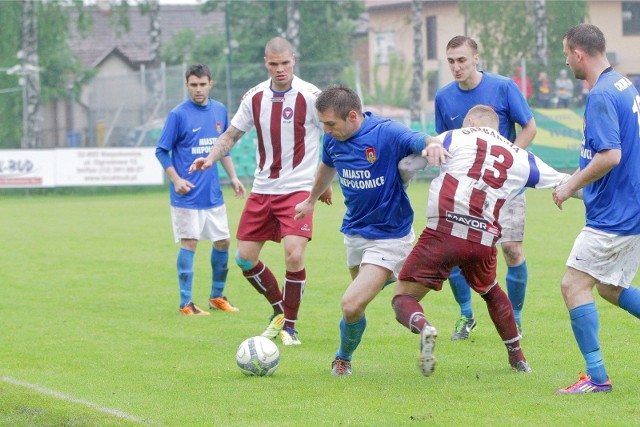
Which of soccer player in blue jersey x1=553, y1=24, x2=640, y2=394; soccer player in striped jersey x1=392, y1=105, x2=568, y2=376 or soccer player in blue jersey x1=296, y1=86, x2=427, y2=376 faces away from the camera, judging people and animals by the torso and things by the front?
the soccer player in striped jersey

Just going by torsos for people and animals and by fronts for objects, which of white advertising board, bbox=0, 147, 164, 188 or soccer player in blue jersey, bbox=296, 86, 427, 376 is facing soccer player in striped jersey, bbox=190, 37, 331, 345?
the white advertising board

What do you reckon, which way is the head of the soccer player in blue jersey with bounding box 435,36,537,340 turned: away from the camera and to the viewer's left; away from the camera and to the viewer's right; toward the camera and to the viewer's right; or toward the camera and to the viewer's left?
toward the camera and to the viewer's left

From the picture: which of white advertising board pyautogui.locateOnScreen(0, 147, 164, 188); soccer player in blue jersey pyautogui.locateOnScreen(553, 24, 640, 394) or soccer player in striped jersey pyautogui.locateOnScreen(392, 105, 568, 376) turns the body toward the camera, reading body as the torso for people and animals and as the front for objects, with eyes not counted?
the white advertising board

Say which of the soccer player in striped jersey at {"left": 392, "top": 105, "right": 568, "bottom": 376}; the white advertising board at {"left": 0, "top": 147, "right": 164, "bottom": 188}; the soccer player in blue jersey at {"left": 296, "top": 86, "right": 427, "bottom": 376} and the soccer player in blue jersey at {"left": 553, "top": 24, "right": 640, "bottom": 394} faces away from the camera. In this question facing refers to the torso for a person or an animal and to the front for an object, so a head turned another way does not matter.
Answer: the soccer player in striped jersey

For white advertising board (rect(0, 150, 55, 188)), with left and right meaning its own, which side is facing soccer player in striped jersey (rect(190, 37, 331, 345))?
front

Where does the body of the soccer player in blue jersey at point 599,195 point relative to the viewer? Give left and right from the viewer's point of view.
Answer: facing to the left of the viewer

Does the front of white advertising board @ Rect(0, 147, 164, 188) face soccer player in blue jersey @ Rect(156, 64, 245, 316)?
yes

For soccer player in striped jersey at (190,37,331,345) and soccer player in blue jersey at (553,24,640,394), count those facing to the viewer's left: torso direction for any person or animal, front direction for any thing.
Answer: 1

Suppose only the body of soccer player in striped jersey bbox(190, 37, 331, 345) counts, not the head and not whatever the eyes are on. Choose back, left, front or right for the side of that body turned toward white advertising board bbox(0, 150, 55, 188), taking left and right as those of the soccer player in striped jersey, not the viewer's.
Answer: back

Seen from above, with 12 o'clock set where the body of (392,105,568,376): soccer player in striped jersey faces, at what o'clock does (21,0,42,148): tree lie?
The tree is roughly at 11 o'clock from the soccer player in striped jersey.

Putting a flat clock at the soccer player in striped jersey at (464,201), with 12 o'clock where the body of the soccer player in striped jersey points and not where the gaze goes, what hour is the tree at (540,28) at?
The tree is roughly at 12 o'clock from the soccer player in striped jersey.

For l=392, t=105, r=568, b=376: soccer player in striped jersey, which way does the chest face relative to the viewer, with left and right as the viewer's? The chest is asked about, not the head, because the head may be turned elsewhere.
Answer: facing away from the viewer

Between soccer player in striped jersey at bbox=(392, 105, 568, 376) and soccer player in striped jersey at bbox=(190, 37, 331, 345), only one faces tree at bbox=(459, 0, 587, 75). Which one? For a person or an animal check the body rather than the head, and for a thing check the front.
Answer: soccer player in striped jersey at bbox=(392, 105, 568, 376)

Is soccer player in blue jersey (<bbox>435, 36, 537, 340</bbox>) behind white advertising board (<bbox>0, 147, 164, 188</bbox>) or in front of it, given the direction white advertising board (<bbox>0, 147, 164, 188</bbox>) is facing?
in front
